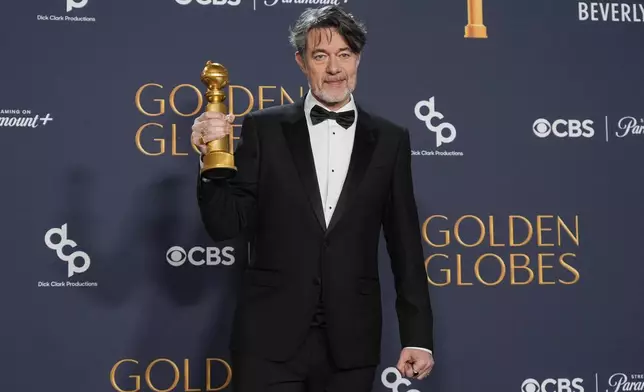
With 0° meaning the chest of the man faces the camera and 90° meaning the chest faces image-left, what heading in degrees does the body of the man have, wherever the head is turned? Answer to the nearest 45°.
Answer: approximately 0°
